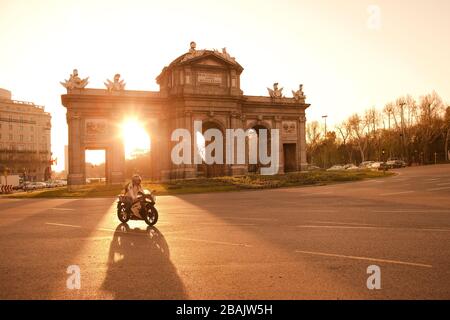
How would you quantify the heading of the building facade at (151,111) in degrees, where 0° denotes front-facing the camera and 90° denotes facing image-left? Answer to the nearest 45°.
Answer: approximately 315°

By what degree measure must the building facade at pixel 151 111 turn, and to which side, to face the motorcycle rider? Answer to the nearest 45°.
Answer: approximately 45° to its right

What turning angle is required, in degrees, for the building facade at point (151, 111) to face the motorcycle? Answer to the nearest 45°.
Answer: approximately 45° to its right
